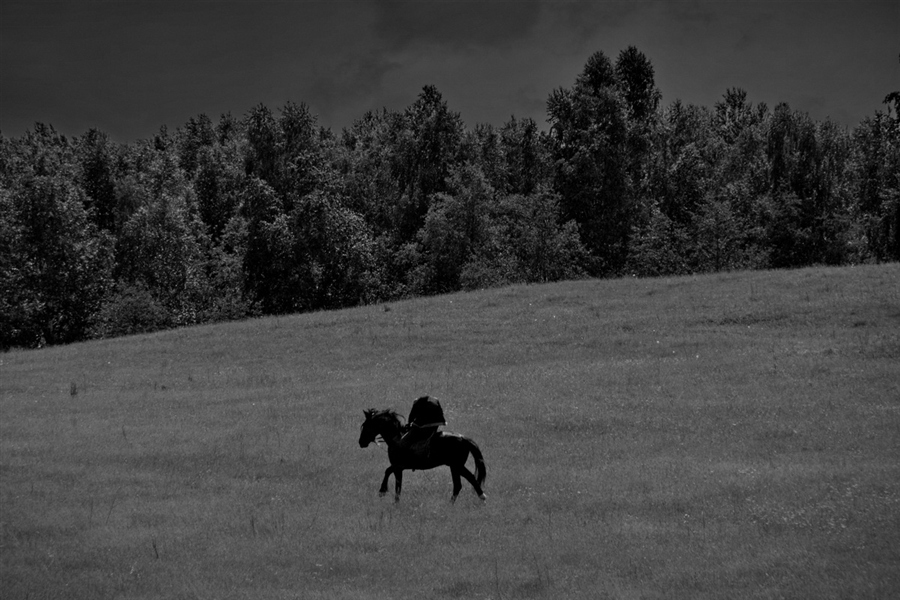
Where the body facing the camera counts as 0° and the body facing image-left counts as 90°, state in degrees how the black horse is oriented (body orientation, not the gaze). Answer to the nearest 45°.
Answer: approximately 90°
